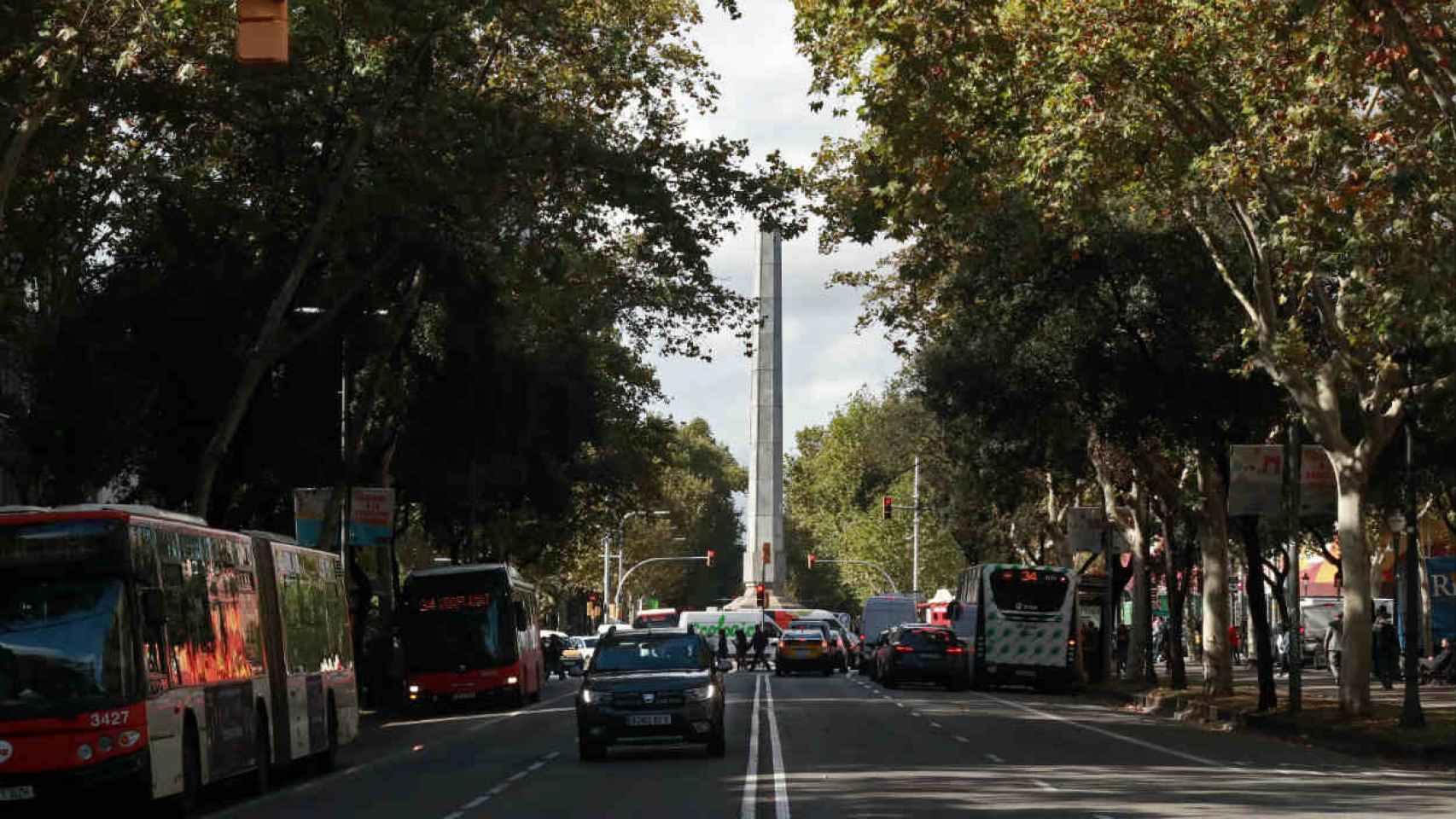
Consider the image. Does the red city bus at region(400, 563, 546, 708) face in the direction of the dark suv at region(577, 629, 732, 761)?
yes

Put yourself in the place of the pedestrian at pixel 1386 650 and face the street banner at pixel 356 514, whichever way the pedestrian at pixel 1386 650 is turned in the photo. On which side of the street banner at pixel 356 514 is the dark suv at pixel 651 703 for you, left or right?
left

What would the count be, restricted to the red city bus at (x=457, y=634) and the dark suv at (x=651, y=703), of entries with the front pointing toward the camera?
2

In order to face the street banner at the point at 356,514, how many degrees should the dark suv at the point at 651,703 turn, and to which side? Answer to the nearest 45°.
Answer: approximately 180°

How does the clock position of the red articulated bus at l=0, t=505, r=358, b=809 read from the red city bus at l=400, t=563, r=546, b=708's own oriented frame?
the red articulated bus at l=0, t=505, r=358, b=809 is roughly at 12 o'clock from the red city bus at l=400, t=563, r=546, b=708.

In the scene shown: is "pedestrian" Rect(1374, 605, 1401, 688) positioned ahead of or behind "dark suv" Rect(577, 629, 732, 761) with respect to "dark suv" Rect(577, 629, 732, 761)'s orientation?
behind

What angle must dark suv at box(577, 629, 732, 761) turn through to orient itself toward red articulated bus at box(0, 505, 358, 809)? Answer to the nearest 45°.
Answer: approximately 45° to its right

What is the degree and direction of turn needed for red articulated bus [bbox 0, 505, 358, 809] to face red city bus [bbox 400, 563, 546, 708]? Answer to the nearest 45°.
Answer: approximately 135° to its right

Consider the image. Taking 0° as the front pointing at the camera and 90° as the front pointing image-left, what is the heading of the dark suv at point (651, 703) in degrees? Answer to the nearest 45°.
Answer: approximately 0°

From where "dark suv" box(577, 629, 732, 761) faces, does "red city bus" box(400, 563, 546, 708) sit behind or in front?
behind

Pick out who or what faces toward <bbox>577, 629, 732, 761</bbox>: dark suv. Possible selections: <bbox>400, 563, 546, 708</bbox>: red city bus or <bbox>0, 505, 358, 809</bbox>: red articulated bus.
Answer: <bbox>400, 563, 546, 708</bbox>: red city bus

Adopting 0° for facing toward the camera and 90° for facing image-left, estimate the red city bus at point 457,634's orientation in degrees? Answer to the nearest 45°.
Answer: approximately 0°

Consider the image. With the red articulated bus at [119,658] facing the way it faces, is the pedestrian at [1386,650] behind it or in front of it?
behind

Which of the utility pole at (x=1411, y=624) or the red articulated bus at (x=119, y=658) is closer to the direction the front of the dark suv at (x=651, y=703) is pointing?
the red articulated bus

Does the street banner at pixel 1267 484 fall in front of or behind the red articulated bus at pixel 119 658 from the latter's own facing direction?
behind
